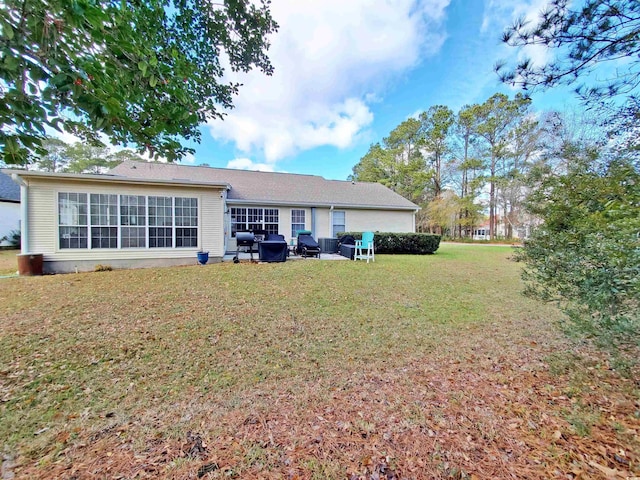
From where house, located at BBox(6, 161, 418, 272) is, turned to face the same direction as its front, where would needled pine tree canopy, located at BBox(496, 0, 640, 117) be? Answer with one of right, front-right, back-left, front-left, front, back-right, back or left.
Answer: back-right

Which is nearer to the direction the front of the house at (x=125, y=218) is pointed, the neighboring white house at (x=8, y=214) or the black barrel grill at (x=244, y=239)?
the neighboring white house

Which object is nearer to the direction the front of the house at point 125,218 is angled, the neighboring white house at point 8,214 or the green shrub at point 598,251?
the neighboring white house

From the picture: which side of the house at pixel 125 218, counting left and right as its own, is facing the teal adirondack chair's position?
right

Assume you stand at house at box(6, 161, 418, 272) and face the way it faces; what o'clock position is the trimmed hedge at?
The trimmed hedge is roughly at 3 o'clock from the house.

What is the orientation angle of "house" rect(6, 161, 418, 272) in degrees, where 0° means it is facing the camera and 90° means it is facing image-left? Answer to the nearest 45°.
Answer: approximately 180°

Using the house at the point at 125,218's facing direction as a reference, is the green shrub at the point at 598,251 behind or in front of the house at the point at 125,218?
behind

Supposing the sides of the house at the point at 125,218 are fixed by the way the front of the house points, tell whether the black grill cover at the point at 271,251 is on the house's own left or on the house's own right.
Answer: on the house's own right
